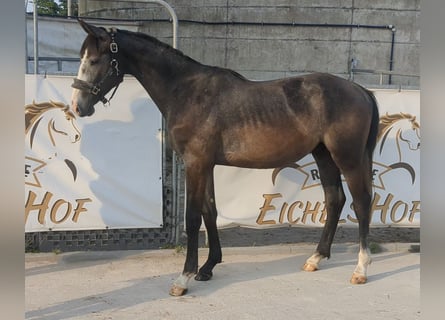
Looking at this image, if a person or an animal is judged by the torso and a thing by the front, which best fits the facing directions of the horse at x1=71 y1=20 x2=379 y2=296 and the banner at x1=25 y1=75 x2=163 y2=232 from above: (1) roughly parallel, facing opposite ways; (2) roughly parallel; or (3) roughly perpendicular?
roughly perpendicular

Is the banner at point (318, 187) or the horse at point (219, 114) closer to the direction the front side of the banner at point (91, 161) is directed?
the horse

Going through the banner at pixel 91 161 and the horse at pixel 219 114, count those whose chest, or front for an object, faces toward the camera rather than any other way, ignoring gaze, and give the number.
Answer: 1

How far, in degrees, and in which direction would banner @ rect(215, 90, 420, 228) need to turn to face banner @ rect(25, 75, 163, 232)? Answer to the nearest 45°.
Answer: approximately 90° to its right

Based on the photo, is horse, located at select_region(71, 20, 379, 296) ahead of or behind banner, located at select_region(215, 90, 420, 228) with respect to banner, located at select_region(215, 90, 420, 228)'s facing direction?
ahead

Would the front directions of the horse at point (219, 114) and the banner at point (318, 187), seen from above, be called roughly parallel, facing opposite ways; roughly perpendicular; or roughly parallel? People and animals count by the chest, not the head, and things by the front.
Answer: roughly perpendicular

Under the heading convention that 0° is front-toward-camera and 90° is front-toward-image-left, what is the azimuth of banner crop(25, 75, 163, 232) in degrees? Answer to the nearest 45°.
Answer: approximately 0°

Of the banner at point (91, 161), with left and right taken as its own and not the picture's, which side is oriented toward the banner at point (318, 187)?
left

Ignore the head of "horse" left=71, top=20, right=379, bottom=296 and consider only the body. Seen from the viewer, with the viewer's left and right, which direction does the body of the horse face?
facing to the left of the viewer

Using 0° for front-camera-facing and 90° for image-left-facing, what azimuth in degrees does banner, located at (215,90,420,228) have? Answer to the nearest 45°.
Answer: approximately 0°
